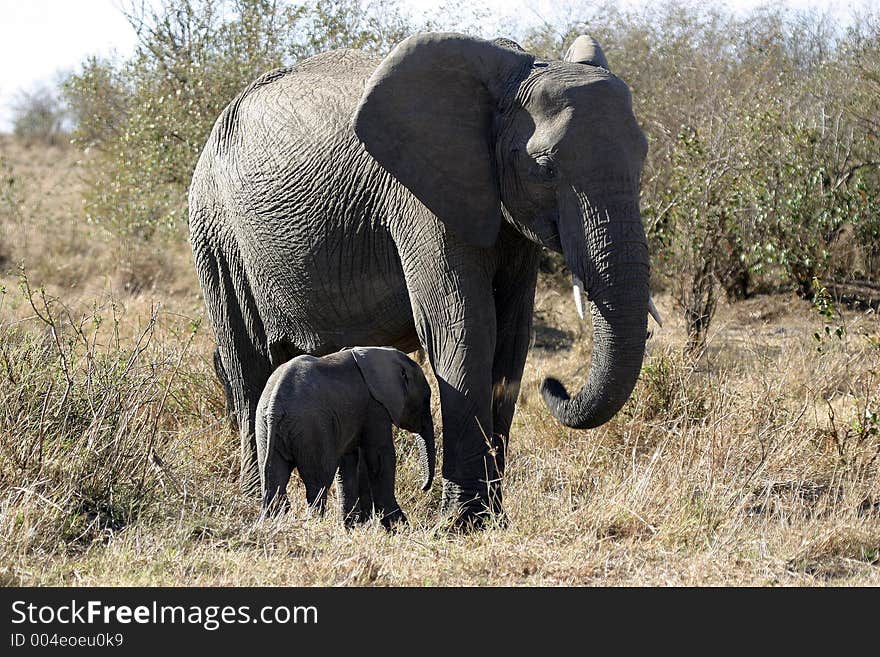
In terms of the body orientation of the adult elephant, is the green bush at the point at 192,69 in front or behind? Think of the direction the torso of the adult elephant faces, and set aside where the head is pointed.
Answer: behind

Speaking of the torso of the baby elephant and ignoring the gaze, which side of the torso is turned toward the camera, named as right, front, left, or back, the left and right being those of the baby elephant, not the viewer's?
right

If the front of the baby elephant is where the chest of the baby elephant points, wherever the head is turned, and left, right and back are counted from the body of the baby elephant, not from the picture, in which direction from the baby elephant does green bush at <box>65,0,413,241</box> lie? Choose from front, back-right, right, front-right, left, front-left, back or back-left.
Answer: left
